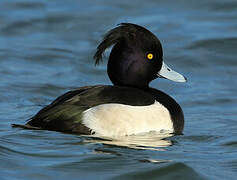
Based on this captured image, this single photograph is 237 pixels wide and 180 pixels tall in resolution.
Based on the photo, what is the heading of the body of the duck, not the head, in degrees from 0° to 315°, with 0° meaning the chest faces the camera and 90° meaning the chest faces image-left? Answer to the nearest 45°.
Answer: approximately 270°
